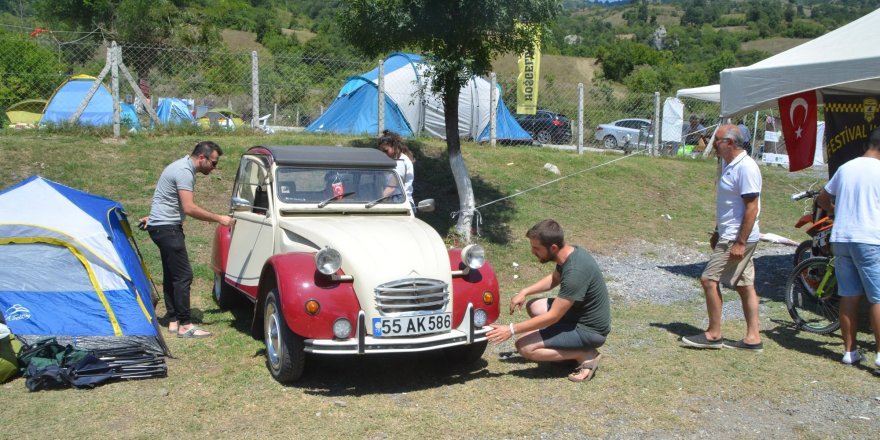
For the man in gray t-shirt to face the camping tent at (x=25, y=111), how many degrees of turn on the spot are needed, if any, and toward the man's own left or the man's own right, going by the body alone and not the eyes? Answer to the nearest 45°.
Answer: approximately 90° to the man's own left

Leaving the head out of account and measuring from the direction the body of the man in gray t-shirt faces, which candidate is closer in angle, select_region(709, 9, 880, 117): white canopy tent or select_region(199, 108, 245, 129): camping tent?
the white canopy tent

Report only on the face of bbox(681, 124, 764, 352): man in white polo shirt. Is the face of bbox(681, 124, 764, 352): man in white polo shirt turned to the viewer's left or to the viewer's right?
to the viewer's left

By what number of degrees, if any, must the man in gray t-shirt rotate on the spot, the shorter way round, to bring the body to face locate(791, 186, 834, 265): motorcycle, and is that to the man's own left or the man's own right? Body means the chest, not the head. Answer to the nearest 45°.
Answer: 0° — they already face it

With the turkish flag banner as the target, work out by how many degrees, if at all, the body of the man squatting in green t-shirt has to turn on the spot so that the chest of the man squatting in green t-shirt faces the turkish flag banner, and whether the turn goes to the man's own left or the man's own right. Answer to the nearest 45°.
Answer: approximately 135° to the man's own right

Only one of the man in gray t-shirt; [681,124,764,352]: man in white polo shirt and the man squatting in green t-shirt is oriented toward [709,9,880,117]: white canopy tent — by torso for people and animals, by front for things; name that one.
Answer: the man in gray t-shirt

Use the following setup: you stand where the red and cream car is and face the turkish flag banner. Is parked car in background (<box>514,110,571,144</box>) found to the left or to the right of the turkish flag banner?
left

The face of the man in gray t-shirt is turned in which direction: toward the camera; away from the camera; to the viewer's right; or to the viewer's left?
to the viewer's right

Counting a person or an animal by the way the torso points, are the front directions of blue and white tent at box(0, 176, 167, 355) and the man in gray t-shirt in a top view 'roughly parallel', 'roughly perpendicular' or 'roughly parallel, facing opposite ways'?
roughly perpendicular

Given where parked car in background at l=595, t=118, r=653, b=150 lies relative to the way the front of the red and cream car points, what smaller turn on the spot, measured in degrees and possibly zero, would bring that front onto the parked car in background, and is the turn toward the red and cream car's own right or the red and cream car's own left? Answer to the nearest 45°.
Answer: approximately 90° to the red and cream car's own left

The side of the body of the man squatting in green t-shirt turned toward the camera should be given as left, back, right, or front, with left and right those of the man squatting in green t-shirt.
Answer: left
